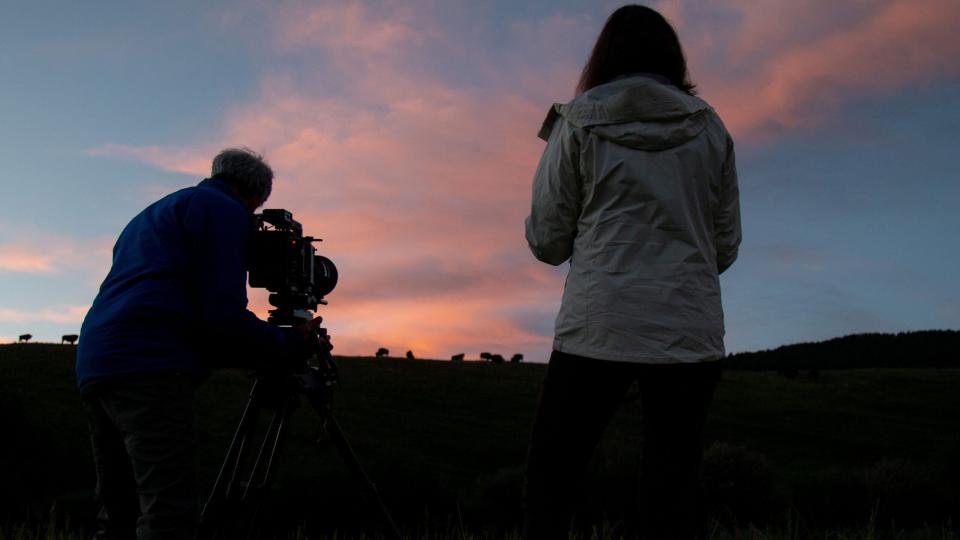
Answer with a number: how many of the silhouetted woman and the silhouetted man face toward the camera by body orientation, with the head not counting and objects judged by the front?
0

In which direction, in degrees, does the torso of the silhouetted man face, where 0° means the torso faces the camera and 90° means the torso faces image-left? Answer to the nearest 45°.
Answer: approximately 225°

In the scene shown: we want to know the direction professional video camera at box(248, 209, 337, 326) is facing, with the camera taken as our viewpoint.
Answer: facing away from the viewer and to the right of the viewer

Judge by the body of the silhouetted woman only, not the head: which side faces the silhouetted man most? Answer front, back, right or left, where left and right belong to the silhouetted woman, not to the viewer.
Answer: left

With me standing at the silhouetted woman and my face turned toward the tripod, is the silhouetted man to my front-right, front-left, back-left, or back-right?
front-left

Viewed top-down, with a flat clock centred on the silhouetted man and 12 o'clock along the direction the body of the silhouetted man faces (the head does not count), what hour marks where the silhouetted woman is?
The silhouetted woman is roughly at 3 o'clock from the silhouetted man.

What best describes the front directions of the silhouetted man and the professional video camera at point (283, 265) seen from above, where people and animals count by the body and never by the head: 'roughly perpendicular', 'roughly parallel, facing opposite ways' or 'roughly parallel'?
roughly parallel

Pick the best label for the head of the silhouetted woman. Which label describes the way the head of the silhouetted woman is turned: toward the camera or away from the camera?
away from the camera

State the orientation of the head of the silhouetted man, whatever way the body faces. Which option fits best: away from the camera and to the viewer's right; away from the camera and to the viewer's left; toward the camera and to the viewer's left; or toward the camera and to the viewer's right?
away from the camera and to the viewer's right

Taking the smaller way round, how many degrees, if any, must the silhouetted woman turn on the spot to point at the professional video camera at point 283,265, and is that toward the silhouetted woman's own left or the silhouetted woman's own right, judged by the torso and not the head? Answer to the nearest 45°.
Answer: approximately 45° to the silhouetted woman's own left

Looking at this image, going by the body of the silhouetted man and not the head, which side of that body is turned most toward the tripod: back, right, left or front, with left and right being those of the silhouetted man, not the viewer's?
front

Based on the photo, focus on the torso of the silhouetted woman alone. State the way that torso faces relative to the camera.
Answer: away from the camera

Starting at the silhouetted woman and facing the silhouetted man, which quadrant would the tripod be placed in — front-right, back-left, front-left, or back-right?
front-right

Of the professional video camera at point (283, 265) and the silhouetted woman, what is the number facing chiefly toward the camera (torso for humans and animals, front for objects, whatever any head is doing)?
0
